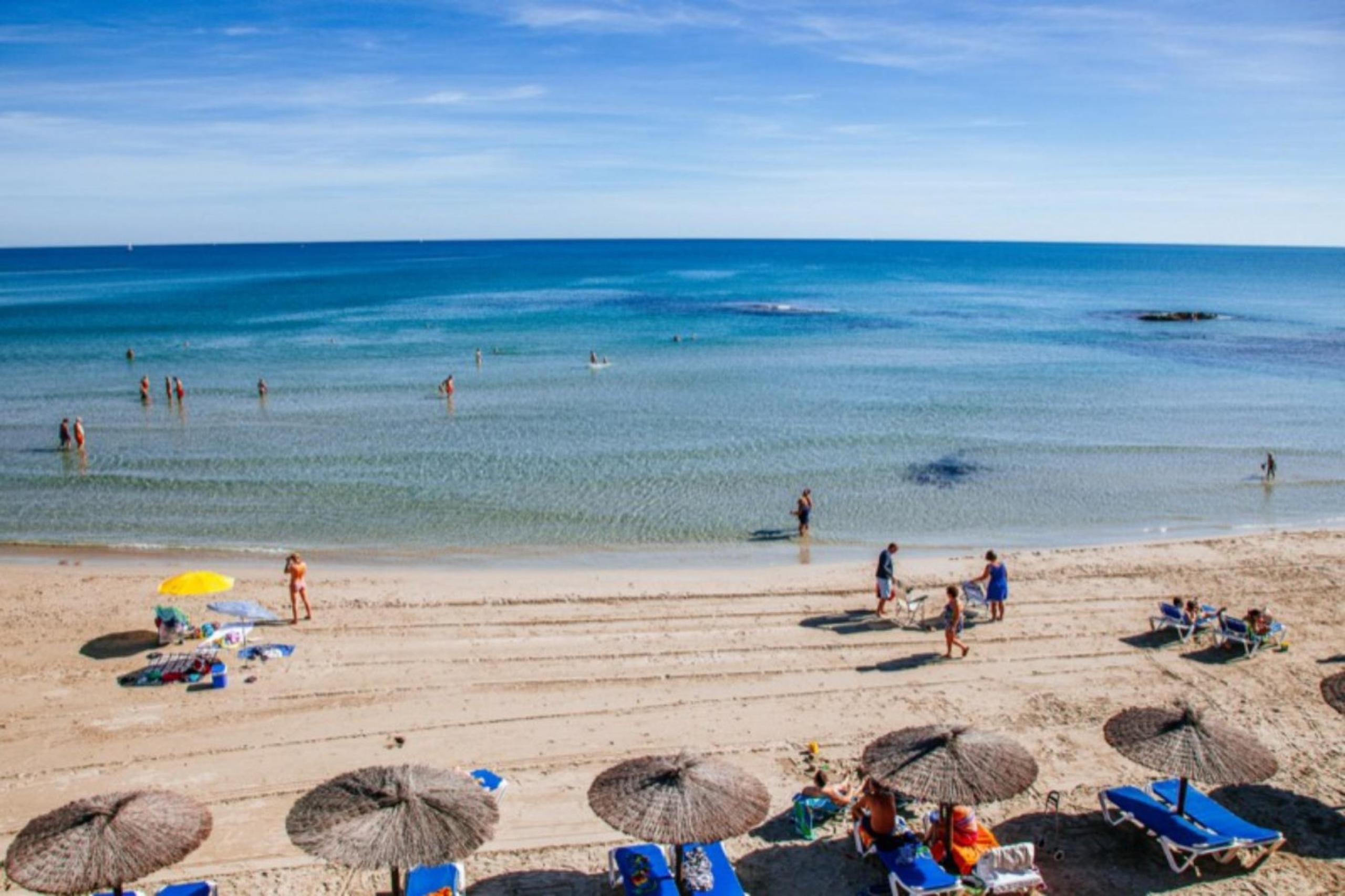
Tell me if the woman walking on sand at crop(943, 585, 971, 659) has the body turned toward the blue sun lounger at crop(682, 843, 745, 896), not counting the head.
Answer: no

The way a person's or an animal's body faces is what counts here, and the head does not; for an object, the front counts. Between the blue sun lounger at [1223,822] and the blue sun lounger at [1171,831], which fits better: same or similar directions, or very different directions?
same or similar directions
